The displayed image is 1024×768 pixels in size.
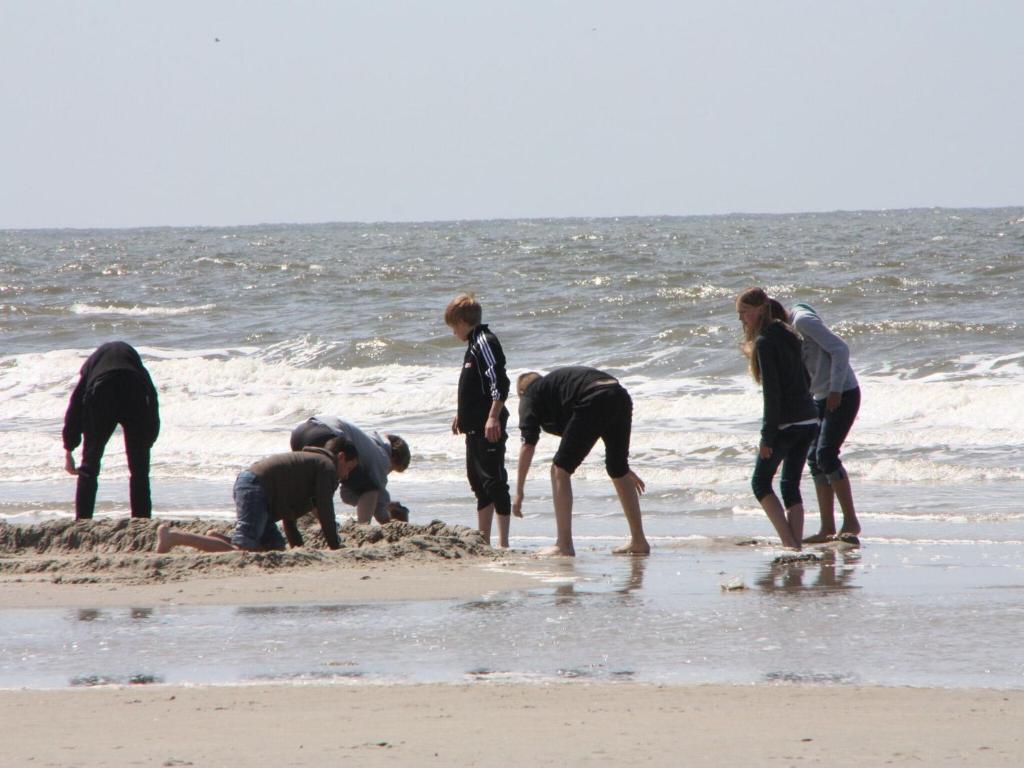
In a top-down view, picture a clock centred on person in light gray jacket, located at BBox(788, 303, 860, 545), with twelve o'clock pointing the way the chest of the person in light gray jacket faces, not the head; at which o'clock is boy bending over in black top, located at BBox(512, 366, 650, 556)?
The boy bending over in black top is roughly at 11 o'clock from the person in light gray jacket.

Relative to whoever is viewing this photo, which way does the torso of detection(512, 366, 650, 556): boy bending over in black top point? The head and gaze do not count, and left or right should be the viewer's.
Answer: facing to the left of the viewer

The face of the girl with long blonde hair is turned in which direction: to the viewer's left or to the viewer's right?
to the viewer's left

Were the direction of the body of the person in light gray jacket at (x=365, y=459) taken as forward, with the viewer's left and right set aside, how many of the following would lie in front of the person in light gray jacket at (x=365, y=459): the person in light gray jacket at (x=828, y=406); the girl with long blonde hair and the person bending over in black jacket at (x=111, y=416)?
2

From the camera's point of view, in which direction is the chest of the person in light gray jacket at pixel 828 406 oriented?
to the viewer's left

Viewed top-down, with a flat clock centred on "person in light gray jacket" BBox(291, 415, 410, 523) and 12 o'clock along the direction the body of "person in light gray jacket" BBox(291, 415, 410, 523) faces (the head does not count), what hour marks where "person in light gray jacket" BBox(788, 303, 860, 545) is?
"person in light gray jacket" BBox(788, 303, 860, 545) is roughly at 12 o'clock from "person in light gray jacket" BBox(291, 415, 410, 523).

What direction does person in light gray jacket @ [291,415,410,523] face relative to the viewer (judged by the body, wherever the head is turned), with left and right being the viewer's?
facing to the right of the viewer

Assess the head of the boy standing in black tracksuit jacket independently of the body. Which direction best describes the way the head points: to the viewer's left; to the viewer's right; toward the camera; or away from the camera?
to the viewer's left

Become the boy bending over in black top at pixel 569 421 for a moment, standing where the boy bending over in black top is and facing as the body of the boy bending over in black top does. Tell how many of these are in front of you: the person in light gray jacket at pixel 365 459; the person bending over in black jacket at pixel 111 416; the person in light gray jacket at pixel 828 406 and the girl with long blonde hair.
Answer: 2

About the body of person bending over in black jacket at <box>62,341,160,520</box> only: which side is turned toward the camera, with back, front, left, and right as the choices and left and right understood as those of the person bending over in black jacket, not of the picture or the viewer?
back
